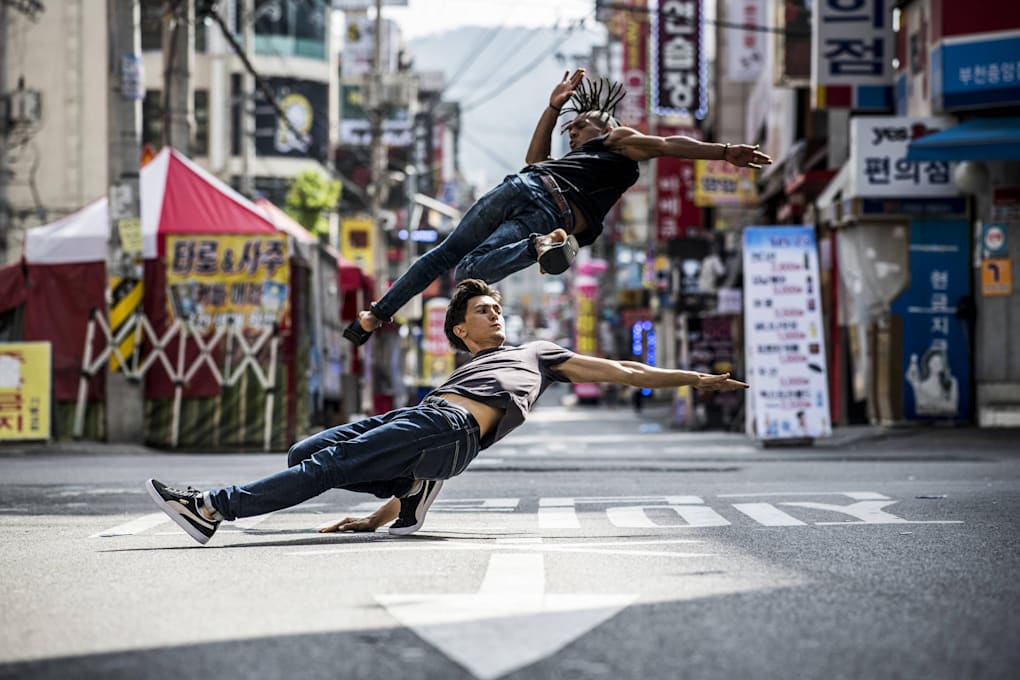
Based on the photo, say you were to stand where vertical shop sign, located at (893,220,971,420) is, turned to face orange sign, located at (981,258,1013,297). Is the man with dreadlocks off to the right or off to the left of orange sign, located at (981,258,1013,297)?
right

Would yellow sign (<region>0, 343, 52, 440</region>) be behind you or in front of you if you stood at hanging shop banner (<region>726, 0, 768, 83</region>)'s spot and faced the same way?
in front

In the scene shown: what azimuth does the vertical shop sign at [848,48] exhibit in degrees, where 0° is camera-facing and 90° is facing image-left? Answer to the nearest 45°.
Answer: approximately 0°

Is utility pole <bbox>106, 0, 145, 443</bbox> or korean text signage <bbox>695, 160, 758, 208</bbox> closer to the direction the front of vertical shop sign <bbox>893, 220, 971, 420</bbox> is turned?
the utility pole

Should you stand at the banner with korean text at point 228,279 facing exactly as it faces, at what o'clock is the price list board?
The price list board is roughly at 9 o'clock from the banner with korean text.

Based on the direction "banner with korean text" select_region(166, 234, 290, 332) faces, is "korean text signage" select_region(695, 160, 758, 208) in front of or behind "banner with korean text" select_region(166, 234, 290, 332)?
behind
